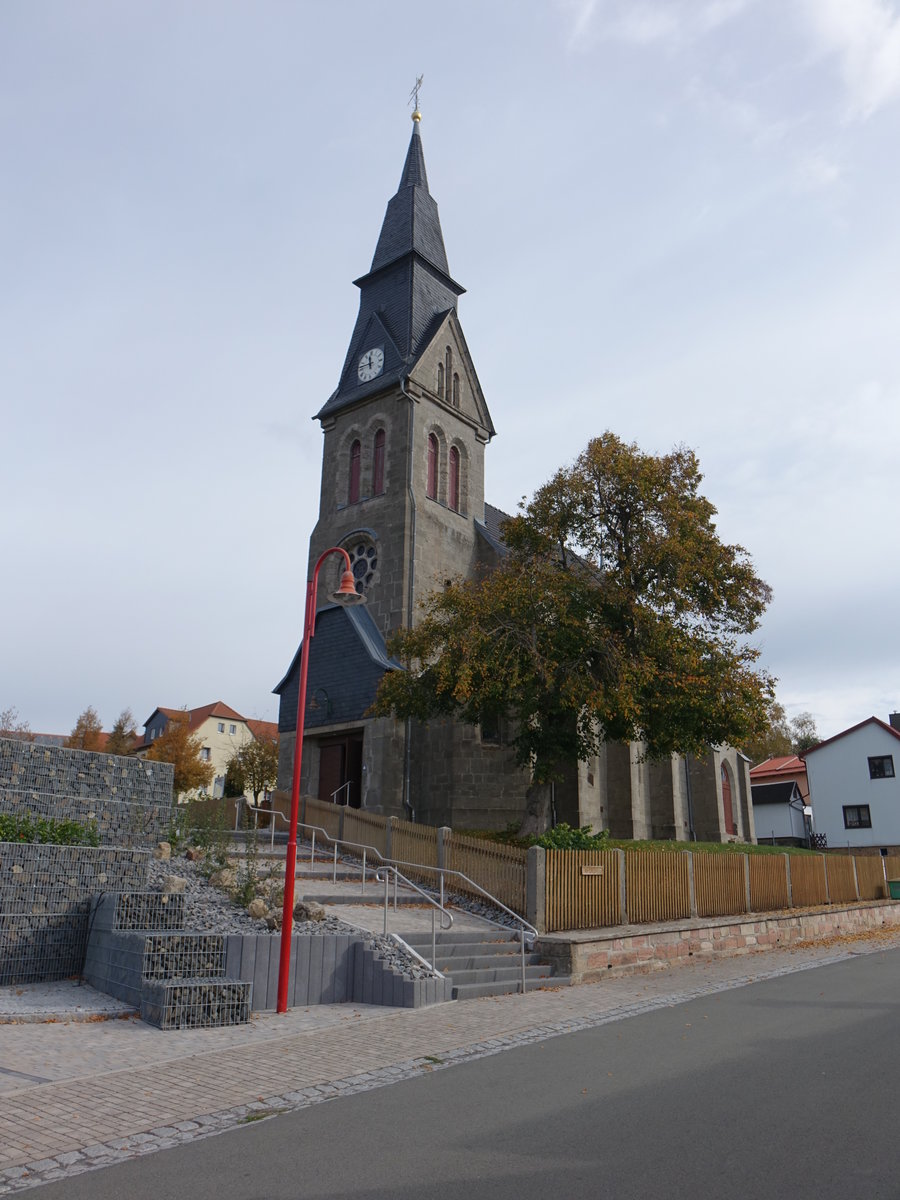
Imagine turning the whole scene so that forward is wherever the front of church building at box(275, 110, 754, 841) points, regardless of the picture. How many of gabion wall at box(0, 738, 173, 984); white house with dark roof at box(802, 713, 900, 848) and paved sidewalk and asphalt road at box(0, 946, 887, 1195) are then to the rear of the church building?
1

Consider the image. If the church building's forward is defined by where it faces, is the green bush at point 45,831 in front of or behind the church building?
in front

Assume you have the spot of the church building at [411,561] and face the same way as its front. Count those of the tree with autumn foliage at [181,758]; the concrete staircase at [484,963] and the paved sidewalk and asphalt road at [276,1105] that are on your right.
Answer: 1

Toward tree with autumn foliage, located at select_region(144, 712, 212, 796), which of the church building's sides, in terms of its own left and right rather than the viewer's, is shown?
right

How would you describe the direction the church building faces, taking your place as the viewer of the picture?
facing the viewer and to the left of the viewer

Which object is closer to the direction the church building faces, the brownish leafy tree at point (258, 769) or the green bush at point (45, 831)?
the green bush

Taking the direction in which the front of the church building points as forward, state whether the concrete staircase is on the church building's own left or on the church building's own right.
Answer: on the church building's own left

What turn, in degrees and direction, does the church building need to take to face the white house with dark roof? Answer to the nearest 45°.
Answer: approximately 180°

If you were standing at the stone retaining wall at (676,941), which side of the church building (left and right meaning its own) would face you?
left

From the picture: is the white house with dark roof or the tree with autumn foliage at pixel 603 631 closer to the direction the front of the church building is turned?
the tree with autumn foliage

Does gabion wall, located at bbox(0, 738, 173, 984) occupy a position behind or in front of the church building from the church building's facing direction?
in front

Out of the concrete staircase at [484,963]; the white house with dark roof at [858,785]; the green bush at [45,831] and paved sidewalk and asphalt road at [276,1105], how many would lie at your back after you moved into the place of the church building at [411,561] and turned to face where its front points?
1

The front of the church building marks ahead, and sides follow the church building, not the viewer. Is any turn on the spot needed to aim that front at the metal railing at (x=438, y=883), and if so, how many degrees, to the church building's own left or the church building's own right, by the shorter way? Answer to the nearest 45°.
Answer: approximately 45° to the church building's own left

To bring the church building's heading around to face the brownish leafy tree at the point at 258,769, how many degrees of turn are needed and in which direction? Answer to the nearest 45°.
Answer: approximately 90° to its right
